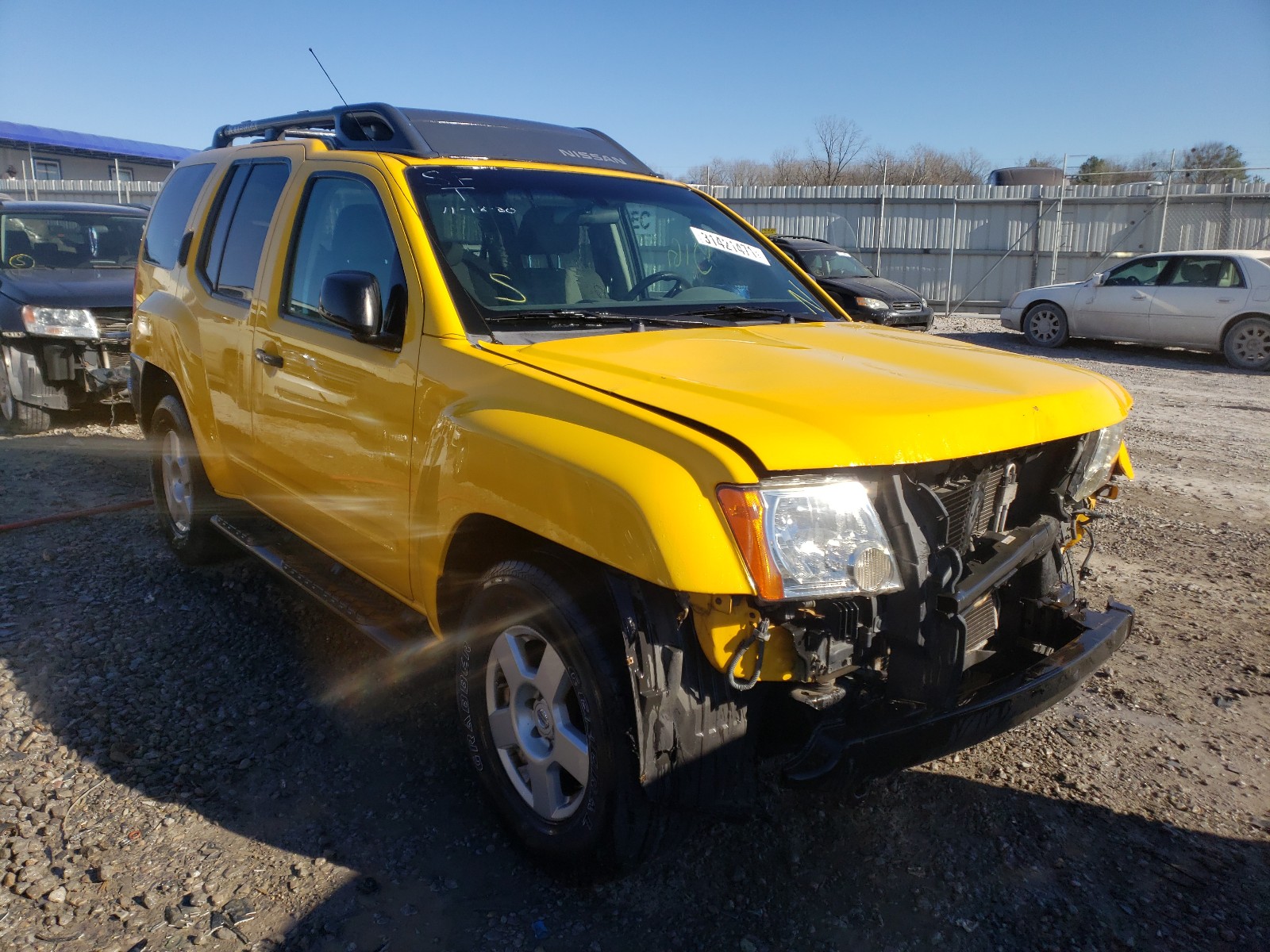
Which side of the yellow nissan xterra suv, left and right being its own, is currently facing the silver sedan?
left

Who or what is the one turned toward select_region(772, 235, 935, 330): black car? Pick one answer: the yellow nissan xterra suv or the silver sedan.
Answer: the silver sedan

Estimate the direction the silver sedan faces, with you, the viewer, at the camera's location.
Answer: facing to the left of the viewer

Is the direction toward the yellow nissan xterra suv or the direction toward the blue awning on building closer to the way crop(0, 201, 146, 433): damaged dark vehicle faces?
the yellow nissan xterra suv

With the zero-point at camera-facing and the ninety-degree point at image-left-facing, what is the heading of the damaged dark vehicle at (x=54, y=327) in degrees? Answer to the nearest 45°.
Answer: approximately 315°

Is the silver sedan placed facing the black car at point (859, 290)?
yes
